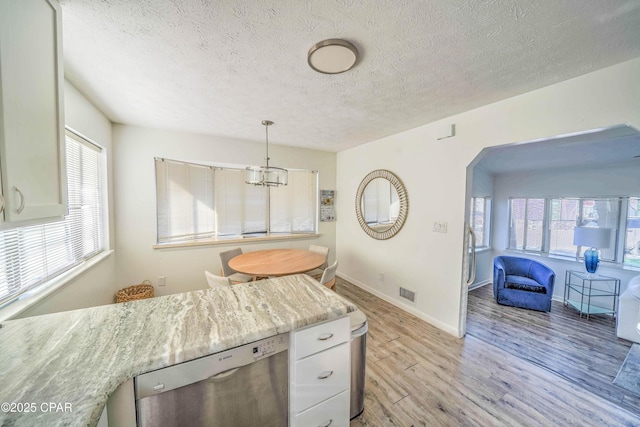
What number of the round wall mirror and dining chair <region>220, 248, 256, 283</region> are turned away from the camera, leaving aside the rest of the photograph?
0

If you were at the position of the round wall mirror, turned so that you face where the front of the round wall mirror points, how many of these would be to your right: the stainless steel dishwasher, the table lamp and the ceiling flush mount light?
0

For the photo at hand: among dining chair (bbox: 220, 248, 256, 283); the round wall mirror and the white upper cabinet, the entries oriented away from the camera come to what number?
0

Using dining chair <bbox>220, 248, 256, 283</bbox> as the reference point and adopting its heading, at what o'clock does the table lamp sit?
The table lamp is roughly at 11 o'clock from the dining chair.

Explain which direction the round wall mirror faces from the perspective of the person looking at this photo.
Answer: facing the viewer and to the left of the viewer

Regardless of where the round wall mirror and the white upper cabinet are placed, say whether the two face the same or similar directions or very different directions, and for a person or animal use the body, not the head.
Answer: very different directions

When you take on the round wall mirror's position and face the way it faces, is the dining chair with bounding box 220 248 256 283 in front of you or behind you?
in front

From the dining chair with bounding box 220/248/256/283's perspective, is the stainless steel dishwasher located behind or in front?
in front

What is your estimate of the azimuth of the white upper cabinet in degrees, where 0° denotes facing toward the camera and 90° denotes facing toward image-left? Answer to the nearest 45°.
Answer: approximately 315°

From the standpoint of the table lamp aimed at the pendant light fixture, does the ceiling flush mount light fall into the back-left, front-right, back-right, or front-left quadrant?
front-left

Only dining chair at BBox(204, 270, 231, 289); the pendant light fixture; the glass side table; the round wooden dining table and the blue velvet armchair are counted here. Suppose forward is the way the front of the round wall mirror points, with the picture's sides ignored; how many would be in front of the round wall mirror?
3

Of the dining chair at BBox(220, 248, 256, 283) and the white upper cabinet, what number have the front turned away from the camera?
0

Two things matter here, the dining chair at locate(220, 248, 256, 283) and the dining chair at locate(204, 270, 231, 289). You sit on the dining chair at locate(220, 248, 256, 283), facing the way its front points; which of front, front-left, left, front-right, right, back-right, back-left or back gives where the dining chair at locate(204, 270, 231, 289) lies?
front-right

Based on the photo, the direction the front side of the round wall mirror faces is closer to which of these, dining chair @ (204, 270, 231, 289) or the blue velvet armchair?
the dining chair

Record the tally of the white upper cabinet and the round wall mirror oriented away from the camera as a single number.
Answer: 0

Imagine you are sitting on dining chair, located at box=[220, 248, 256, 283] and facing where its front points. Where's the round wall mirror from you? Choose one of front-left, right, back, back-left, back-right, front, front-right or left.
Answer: front-left

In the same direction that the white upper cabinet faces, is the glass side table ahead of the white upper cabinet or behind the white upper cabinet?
ahead
